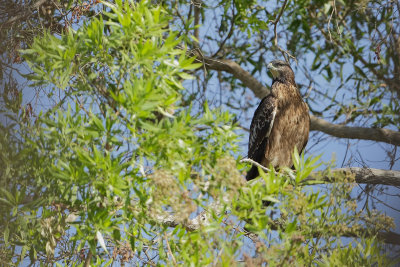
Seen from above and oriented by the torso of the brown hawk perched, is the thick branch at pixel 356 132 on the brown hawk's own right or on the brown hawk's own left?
on the brown hawk's own left

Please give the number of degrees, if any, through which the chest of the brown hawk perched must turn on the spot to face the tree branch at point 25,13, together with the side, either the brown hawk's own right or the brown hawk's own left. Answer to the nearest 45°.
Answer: approximately 90° to the brown hawk's own right

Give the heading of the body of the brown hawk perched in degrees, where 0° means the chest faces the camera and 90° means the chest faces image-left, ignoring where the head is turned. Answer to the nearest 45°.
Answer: approximately 315°
